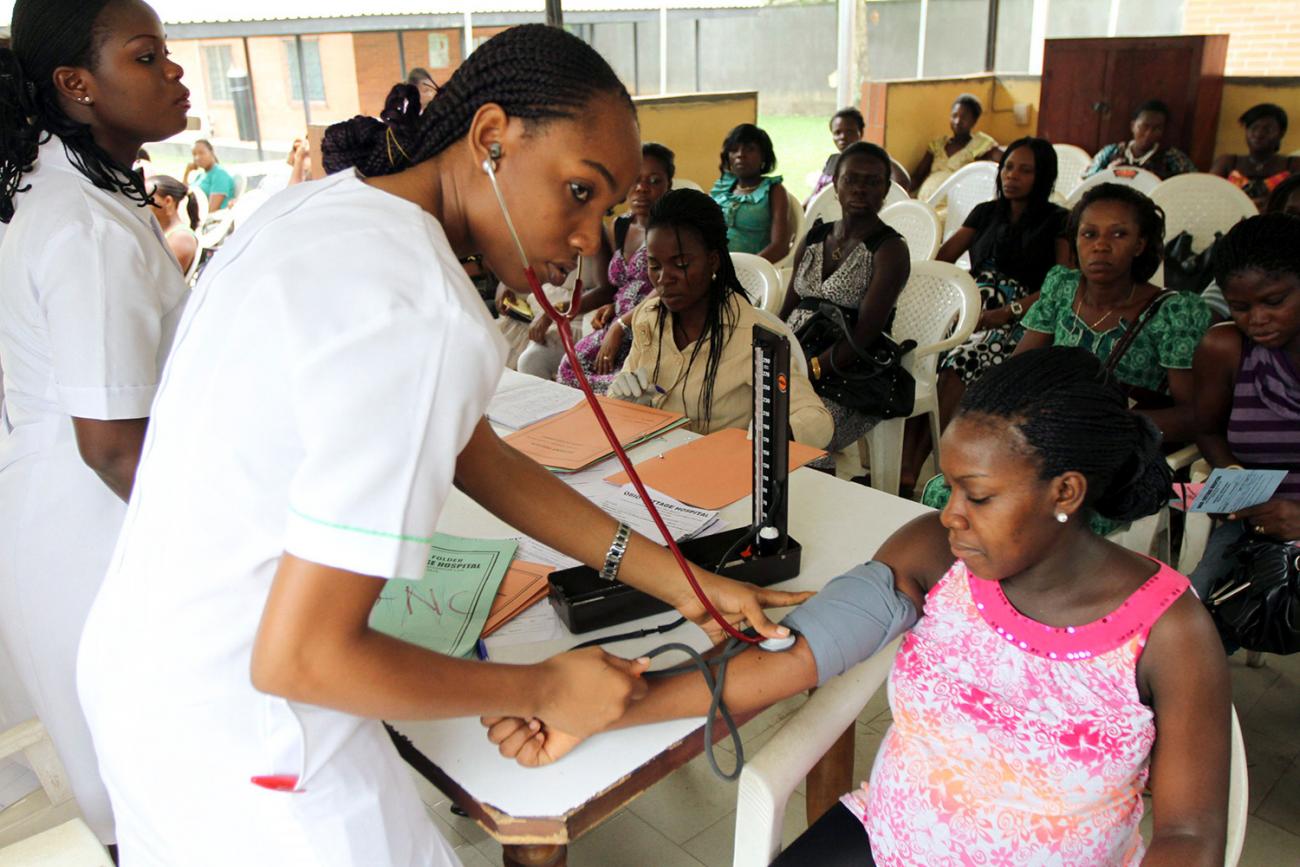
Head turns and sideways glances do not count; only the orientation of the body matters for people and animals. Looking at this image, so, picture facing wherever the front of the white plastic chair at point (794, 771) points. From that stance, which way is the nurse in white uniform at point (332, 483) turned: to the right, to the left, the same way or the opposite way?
the opposite way

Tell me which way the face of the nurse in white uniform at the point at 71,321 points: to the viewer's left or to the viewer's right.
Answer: to the viewer's right

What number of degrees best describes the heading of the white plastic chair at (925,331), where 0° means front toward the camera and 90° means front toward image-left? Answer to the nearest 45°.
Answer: approximately 45°

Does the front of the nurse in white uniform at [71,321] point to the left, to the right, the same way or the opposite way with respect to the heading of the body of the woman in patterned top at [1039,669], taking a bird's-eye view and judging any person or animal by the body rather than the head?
the opposite way

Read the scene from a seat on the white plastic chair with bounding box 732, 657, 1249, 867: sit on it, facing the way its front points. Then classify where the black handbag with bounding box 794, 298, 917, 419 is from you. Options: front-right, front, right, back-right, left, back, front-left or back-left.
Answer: back-right

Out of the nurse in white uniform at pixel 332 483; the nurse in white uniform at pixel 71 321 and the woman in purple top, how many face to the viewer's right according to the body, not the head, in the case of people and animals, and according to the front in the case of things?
2

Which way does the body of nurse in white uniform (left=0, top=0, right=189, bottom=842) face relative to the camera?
to the viewer's right

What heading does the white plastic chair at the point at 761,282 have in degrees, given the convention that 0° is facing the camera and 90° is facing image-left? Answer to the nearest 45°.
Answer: approximately 45°

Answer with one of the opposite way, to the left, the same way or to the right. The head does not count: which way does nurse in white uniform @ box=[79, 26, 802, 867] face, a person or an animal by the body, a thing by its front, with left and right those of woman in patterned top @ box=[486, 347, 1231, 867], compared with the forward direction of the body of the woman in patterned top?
the opposite way
